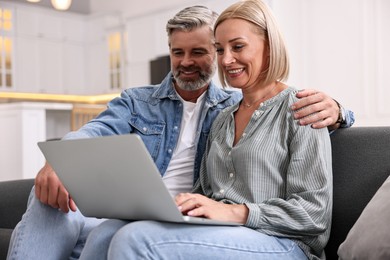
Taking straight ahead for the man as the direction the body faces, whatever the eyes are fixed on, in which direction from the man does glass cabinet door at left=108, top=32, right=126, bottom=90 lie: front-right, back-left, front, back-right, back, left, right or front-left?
back

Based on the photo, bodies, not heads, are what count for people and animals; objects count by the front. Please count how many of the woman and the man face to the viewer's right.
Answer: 0

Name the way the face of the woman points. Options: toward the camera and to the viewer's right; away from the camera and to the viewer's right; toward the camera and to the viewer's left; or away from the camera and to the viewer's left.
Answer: toward the camera and to the viewer's left

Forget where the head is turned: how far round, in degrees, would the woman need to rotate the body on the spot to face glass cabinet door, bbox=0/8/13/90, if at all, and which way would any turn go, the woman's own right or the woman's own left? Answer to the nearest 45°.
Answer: approximately 90° to the woman's own right

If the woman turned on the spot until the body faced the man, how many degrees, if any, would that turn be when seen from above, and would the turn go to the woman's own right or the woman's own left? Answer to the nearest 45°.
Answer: approximately 90° to the woman's own right

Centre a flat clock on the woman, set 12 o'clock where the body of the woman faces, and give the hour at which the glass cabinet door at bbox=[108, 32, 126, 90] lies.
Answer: The glass cabinet door is roughly at 4 o'clock from the woman.

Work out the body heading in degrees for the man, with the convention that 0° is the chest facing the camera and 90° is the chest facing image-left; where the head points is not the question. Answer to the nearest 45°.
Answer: approximately 0°
